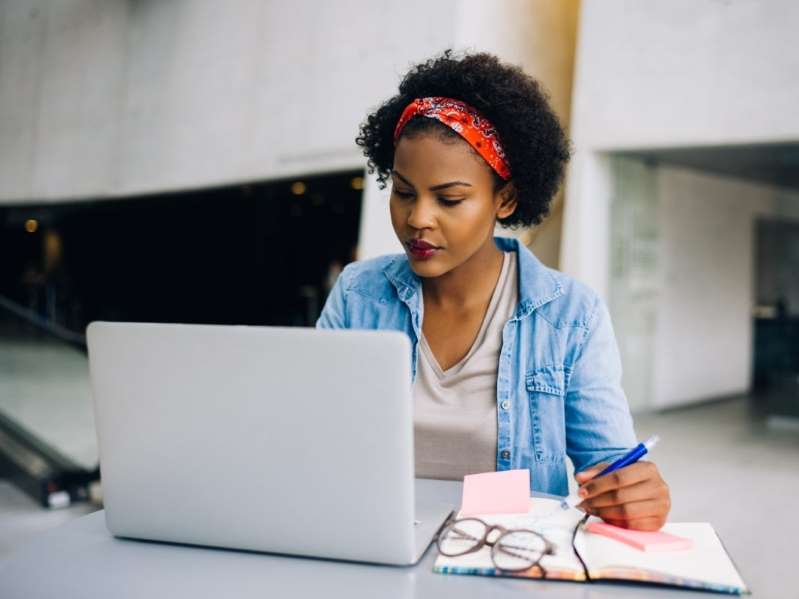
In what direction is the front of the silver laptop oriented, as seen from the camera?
facing away from the viewer and to the right of the viewer

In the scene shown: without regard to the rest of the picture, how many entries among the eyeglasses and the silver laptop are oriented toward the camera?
1

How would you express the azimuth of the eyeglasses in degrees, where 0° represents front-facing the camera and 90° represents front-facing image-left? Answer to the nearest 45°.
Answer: approximately 0°

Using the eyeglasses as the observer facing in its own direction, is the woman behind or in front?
behind
